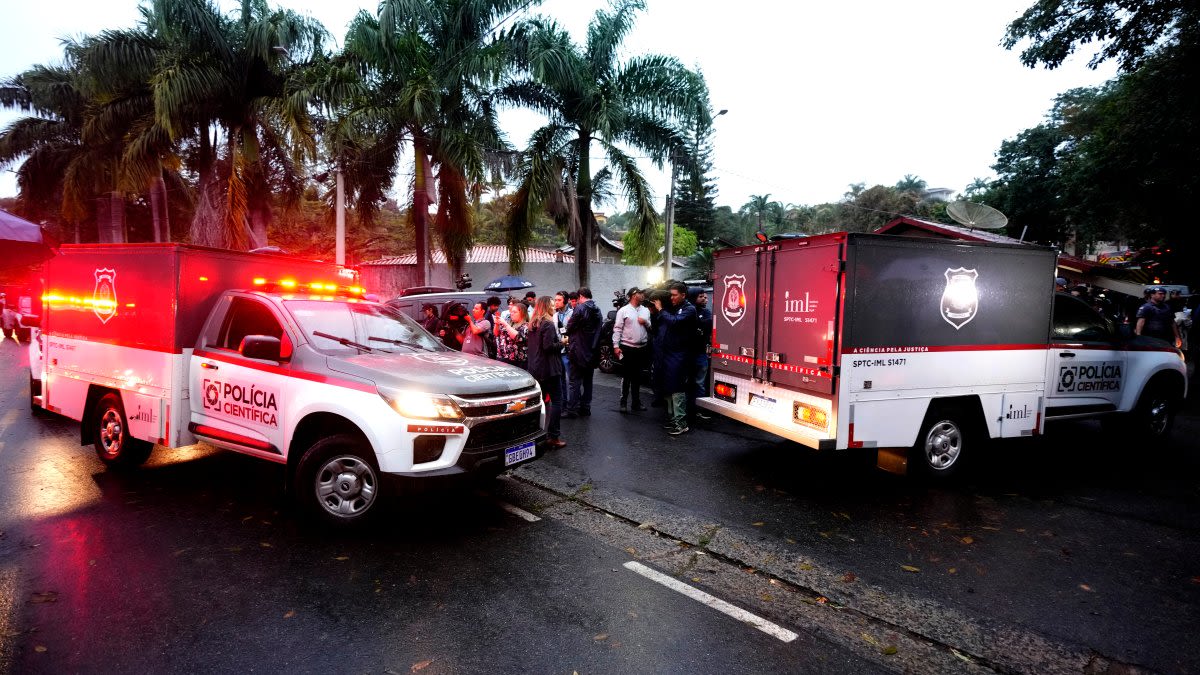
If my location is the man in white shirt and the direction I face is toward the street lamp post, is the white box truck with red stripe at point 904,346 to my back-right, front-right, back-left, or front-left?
back-right

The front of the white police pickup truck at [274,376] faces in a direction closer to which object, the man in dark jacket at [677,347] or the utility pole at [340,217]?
the man in dark jacket

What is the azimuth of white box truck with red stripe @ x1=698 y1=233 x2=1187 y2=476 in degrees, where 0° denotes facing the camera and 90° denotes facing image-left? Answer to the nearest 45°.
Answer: approximately 225°

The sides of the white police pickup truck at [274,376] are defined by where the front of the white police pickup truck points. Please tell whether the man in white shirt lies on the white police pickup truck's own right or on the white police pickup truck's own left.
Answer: on the white police pickup truck's own left

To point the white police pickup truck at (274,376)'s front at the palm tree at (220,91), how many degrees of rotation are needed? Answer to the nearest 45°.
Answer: approximately 135° to its left

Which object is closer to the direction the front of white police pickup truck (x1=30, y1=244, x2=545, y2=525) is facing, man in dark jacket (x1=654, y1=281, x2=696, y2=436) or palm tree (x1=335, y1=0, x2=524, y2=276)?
the man in dark jacket

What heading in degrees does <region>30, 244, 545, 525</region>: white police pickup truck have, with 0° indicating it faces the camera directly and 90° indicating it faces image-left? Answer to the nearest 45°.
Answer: approximately 315°

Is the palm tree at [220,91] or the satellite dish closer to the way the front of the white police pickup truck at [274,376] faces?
the satellite dish

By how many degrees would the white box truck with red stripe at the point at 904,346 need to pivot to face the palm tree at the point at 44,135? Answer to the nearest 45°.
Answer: approximately 135° to its left

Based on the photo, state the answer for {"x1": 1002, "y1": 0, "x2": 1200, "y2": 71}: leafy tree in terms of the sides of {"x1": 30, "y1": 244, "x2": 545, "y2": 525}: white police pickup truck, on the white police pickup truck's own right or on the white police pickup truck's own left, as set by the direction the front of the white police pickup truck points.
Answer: on the white police pickup truck's own left

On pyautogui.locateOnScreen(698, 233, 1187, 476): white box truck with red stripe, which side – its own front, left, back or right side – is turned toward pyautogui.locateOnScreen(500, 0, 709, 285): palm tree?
left

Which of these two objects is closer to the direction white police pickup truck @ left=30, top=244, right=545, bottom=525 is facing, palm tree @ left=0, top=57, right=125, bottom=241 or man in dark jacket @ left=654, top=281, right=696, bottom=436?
the man in dark jacket
